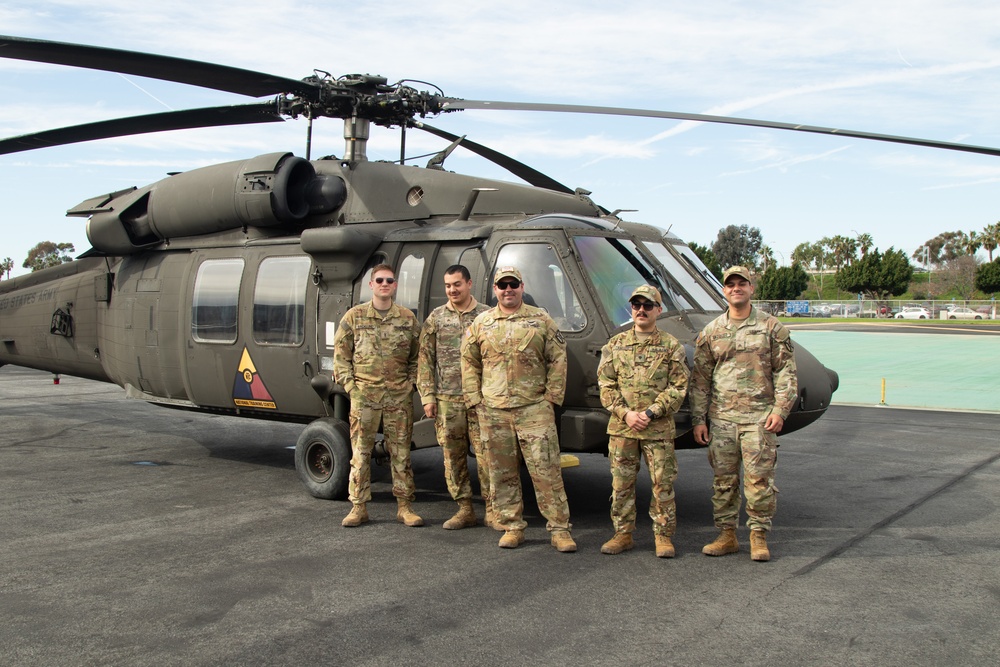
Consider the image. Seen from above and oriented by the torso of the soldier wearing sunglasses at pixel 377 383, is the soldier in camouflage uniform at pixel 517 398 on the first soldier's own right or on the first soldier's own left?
on the first soldier's own left

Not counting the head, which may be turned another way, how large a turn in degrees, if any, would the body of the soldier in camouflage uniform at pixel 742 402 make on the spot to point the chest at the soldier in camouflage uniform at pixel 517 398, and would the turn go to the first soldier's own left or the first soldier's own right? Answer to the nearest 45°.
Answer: approximately 90° to the first soldier's own right

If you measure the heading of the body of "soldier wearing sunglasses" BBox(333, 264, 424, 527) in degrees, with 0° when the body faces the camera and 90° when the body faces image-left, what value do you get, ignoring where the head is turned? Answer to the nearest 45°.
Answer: approximately 0°

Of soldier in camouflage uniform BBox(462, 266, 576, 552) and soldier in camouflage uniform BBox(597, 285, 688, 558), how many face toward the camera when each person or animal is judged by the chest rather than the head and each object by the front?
2

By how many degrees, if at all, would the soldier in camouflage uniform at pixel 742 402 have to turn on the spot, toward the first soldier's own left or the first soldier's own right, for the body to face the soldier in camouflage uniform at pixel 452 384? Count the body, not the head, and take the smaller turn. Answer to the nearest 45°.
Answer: approximately 90° to the first soldier's own right

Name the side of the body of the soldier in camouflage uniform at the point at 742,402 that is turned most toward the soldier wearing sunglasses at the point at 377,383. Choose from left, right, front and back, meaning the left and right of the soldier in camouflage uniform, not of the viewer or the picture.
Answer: right

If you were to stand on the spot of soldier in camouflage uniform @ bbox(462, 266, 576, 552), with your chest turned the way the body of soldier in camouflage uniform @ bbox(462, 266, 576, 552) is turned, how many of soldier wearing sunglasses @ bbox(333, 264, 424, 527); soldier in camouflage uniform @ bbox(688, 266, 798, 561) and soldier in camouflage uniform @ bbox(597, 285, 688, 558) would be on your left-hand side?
2

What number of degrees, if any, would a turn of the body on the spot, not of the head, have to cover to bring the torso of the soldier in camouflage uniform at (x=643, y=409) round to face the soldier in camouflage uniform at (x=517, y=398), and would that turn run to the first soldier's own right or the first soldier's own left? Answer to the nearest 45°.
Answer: approximately 90° to the first soldier's own right

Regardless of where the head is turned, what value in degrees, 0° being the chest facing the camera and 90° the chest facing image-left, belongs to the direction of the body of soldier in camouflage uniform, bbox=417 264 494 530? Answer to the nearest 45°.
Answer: approximately 0°

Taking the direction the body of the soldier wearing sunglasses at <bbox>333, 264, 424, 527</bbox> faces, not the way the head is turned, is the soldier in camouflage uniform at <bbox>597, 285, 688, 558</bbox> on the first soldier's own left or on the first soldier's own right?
on the first soldier's own left

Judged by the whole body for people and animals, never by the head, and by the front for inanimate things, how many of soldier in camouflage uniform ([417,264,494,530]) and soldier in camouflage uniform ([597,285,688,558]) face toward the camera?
2
